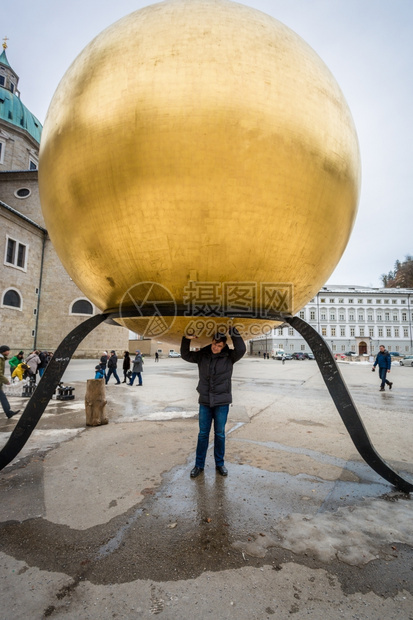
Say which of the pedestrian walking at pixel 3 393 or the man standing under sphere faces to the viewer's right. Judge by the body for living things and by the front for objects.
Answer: the pedestrian walking

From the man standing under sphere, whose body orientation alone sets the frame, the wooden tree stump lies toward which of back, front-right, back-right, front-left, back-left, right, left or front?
back-right

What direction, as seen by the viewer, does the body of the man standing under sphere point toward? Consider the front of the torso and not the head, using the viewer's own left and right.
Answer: facing the viewer

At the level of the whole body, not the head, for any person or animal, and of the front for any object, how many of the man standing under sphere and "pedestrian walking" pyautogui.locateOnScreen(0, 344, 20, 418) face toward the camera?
1

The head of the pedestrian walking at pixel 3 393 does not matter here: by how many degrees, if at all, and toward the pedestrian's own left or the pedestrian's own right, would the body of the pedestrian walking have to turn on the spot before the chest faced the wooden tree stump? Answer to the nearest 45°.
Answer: approximately 45° to the pedestrian's own right

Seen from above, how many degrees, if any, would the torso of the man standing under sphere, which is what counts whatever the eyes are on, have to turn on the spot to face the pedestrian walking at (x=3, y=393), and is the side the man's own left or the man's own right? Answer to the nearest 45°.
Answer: approximately 135° to the man's own right

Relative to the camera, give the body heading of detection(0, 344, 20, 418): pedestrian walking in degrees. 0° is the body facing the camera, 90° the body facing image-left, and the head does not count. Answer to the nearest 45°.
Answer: approximately 270°
